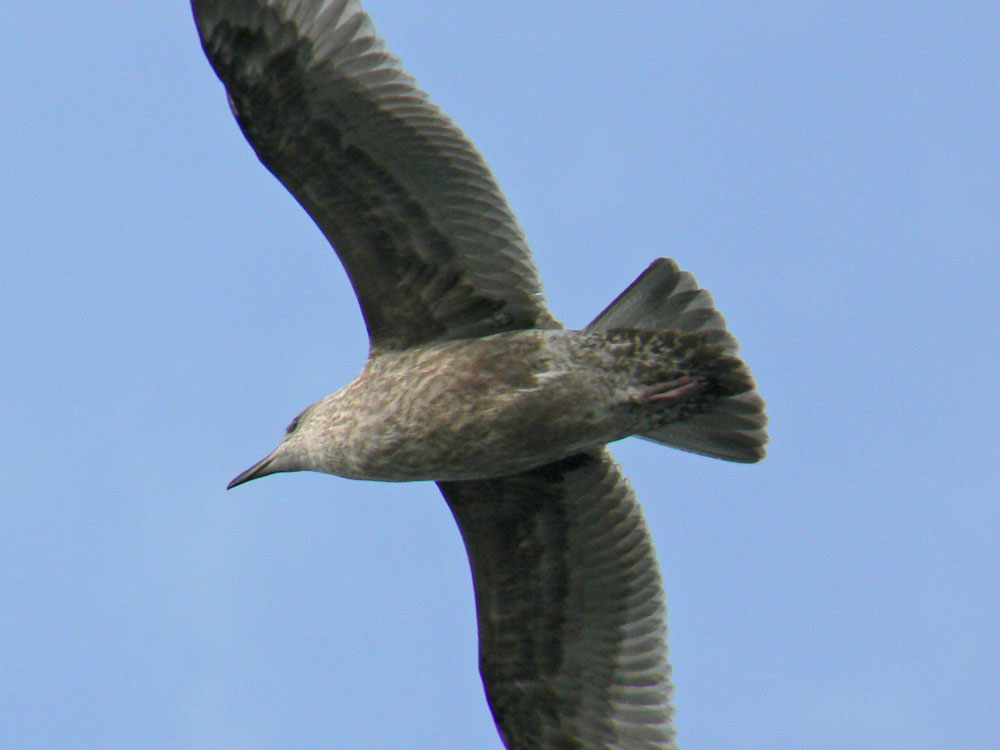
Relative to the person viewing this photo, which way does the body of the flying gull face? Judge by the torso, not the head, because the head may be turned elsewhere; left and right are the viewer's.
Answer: facing to the left of the viewer
